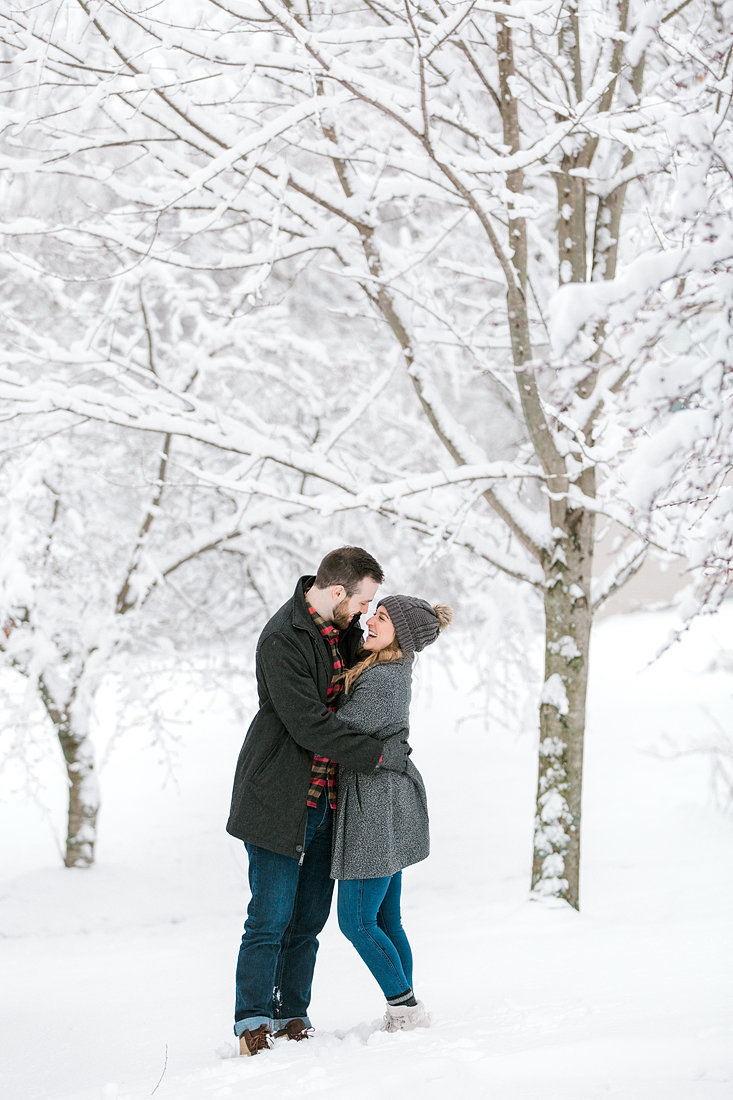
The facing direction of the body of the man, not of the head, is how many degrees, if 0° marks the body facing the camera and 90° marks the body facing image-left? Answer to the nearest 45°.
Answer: approximately 270°

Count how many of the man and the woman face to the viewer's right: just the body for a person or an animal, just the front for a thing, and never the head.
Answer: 1

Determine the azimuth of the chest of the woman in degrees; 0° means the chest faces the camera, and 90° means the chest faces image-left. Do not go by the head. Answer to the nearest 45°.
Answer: approximately 90°

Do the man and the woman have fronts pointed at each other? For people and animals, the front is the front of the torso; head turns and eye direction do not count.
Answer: yes

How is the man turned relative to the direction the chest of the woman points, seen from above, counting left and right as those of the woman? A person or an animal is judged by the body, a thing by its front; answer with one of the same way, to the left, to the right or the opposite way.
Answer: the opposite way
